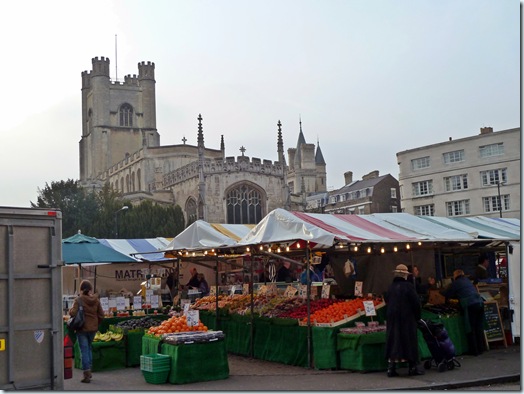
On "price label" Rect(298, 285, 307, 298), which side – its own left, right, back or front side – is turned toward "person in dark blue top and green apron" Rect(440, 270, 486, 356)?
left

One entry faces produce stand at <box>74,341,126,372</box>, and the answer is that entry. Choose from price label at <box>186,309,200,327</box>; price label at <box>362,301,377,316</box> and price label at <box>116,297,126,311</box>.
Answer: price label at <box>116,297,126,311</box>

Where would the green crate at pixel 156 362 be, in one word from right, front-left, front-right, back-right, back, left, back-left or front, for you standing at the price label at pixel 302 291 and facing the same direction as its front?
front-right

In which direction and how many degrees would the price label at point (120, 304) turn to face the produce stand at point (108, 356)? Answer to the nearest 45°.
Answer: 0° — it already faces it

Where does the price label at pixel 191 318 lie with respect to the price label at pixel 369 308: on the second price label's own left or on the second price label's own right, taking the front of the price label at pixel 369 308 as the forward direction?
on the second price label's own right

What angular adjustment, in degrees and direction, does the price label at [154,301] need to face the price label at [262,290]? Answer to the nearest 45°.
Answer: approximately 45° to its left

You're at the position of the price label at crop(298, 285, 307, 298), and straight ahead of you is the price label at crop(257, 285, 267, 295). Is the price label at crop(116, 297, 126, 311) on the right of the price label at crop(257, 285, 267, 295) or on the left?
left

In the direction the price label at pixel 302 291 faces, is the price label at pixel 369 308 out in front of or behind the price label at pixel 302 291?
in front

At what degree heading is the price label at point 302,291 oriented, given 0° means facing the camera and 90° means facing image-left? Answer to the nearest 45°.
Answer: approximately 0°

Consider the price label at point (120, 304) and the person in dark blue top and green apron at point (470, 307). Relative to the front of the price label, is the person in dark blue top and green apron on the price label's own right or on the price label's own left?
on the price label's own left
